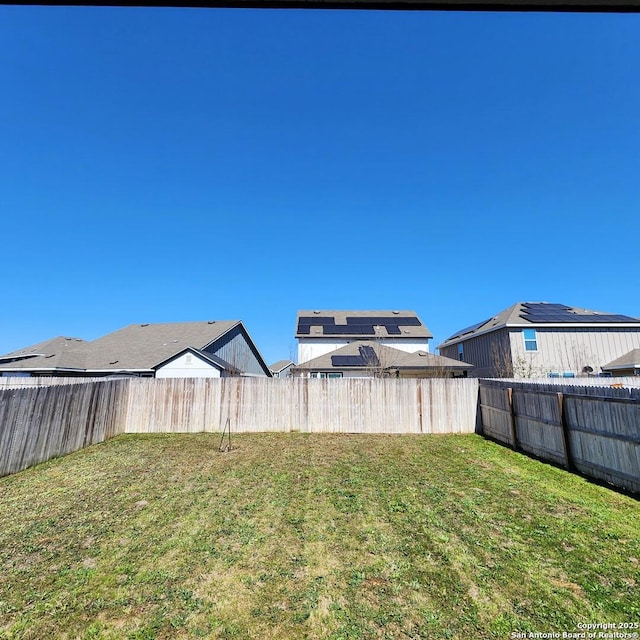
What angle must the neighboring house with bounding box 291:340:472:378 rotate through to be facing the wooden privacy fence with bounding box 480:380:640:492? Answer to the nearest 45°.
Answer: approximately 180°

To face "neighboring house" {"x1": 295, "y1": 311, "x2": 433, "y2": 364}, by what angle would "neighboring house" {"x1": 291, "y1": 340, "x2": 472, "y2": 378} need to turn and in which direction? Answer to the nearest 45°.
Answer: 0° — it already faces it

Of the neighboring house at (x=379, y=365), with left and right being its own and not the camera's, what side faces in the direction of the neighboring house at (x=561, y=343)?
right

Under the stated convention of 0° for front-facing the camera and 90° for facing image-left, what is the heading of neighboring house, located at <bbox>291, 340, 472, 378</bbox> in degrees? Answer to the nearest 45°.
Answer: approximately 180°

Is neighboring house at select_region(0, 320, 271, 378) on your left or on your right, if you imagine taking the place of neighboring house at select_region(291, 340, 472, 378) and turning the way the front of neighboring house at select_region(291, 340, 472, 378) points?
on your left

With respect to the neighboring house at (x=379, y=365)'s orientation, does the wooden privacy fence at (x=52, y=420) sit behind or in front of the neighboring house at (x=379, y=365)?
behind

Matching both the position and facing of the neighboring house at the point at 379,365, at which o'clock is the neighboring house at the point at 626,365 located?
the neighboring house at the point at 626,365 is roughly at 3 o'clock from the neighboring house at the point at 379,365.

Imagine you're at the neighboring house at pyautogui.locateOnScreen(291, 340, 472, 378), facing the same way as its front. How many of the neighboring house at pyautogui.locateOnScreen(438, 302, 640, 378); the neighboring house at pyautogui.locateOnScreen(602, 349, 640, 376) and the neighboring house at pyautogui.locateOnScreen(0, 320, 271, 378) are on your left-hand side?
1

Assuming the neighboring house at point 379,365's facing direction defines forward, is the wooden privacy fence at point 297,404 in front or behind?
behind
